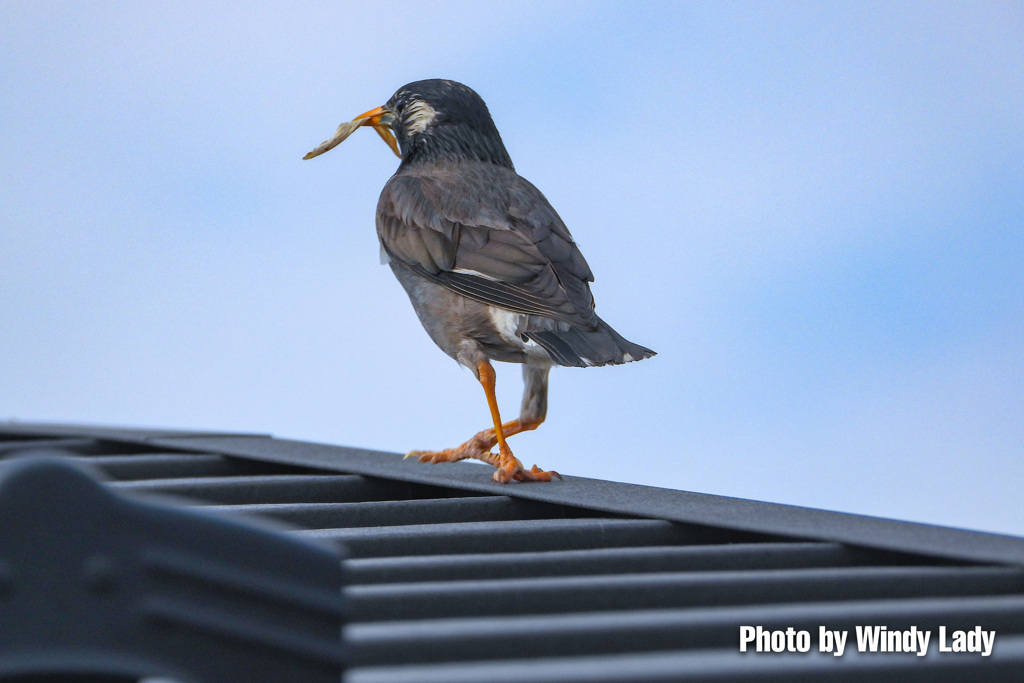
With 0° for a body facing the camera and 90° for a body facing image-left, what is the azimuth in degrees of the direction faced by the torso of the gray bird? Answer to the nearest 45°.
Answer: approximately 135°
